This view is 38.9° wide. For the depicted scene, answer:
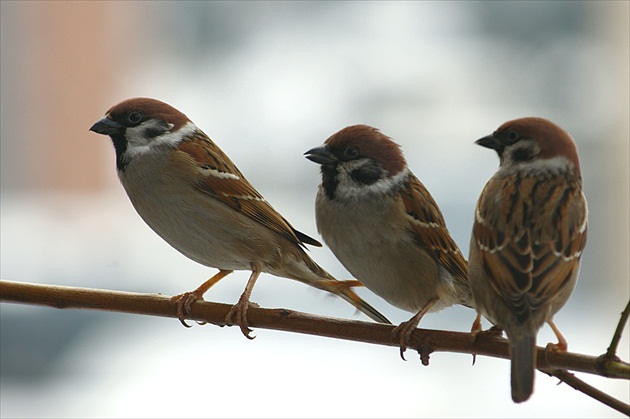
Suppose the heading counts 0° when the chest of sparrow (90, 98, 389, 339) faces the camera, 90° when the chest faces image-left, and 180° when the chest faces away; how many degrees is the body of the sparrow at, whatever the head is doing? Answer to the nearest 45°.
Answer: approximately 90°

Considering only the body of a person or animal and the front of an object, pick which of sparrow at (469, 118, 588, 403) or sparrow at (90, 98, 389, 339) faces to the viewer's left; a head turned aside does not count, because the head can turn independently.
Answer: sparrow at (90, 98, 389, 339)

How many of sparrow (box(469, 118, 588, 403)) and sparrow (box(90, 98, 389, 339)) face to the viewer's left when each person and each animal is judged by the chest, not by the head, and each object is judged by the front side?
1

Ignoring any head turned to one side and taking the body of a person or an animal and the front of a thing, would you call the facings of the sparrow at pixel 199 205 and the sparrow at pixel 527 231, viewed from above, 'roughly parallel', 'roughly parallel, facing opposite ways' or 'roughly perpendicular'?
roughly perpendicular

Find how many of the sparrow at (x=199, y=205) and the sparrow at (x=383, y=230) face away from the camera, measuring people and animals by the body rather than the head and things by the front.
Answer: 0

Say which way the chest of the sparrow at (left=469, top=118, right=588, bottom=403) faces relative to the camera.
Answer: away from the camera
